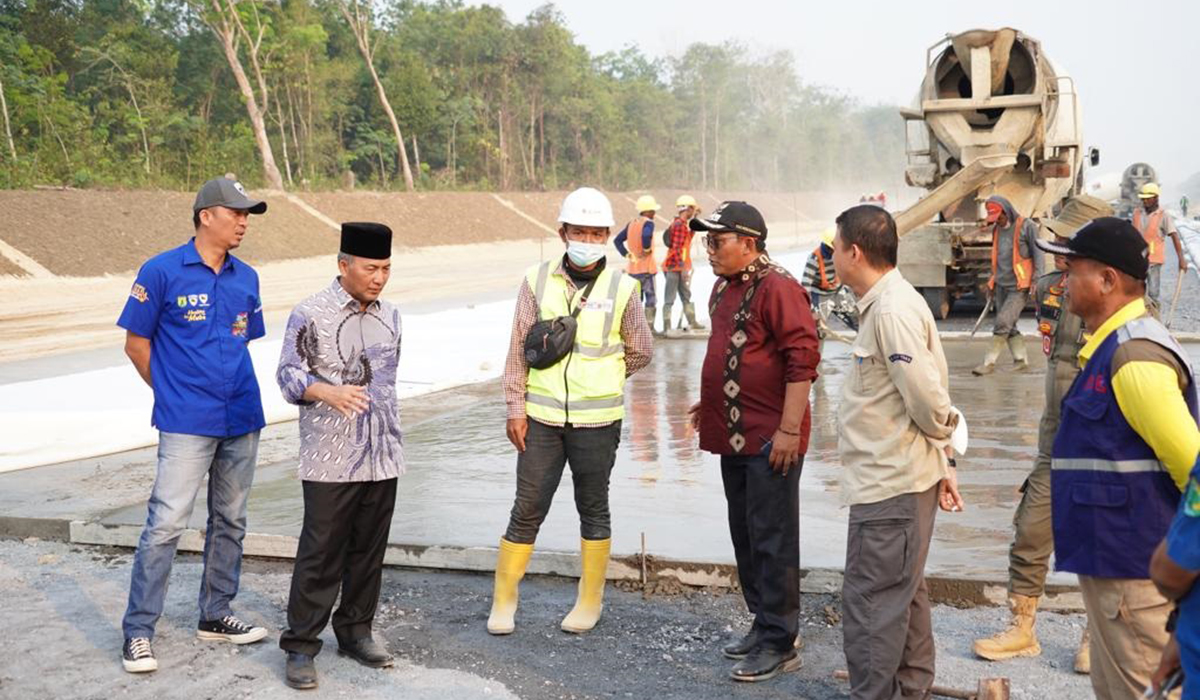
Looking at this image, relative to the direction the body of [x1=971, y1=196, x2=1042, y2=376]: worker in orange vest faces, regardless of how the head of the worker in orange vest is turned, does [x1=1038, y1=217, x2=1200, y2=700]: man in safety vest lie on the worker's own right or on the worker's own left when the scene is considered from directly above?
on the worker's own left

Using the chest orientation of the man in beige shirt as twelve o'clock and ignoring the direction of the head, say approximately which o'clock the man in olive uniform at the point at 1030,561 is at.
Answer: The man in olive uniform is roughly at 4 o'clock from the man in beige shirt.

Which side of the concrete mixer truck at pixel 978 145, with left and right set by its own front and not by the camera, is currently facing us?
back

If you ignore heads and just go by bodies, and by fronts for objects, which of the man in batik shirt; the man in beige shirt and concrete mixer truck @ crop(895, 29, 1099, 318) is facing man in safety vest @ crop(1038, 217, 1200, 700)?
the man in batik shirt

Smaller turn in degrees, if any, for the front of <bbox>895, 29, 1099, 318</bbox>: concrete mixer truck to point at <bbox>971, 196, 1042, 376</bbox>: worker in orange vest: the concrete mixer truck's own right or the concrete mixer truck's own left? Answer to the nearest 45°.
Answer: approximately 180°

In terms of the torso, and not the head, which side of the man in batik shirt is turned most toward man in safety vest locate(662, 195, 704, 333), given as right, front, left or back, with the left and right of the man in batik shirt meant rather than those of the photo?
left

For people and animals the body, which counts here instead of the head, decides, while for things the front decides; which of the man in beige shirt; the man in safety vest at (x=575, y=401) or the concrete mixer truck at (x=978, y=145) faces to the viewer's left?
the man in beige shirt

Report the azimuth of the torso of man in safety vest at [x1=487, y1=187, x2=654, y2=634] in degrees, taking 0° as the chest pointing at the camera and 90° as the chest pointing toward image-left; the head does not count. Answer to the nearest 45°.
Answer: approximately 0°

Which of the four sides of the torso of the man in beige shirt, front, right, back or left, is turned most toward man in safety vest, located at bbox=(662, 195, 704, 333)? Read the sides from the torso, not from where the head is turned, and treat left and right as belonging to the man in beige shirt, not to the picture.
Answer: right

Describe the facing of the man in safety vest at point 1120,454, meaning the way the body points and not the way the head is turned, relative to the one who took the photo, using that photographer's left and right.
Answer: facing to the left of the viewer

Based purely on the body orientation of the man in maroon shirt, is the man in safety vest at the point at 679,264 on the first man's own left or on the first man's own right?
on the first man's own right

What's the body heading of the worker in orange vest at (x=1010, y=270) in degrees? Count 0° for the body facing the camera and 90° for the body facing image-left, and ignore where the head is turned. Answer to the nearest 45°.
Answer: approximately 45°

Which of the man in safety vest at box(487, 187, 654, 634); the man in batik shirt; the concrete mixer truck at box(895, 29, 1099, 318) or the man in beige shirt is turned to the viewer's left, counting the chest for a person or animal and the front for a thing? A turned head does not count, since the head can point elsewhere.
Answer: the man in beige shirt

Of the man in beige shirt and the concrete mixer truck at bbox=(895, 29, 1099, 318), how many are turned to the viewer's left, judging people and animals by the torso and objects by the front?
1
